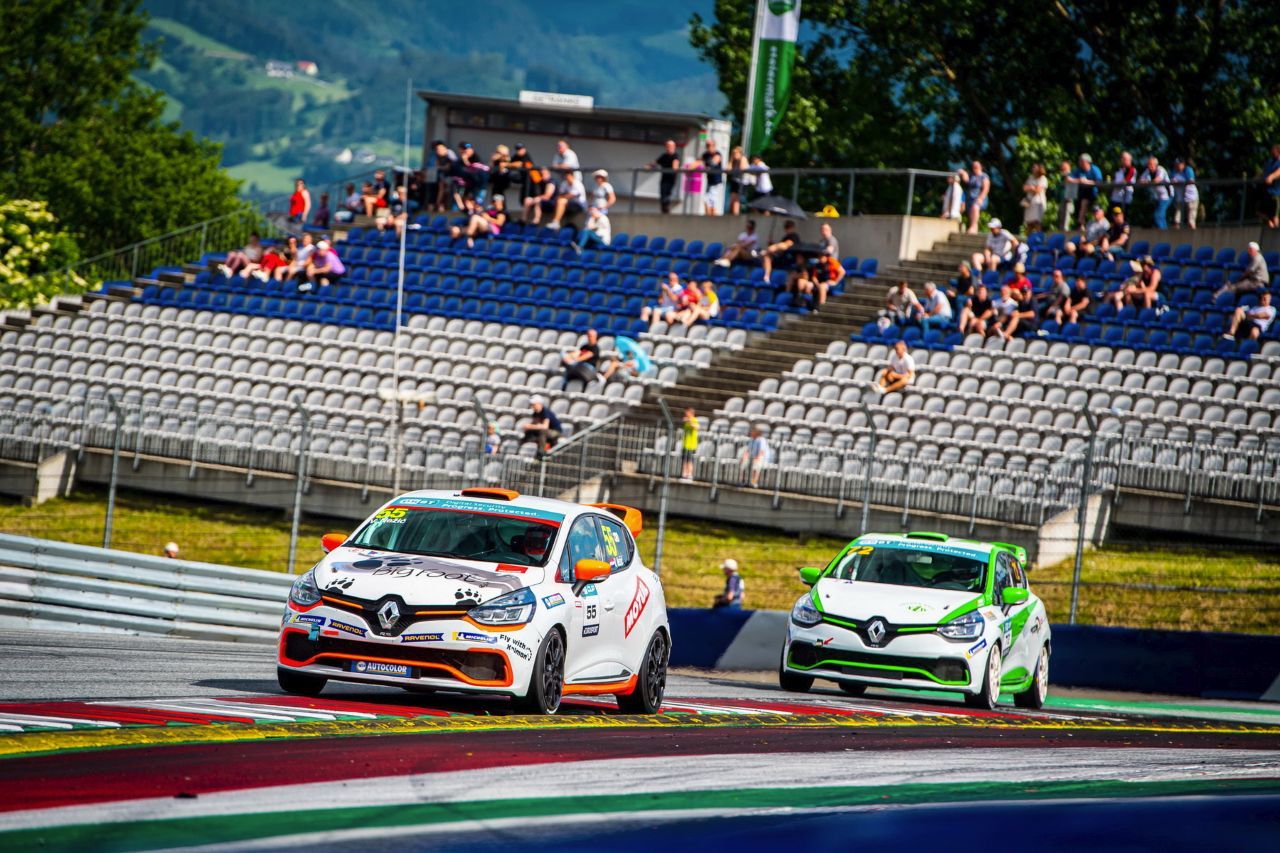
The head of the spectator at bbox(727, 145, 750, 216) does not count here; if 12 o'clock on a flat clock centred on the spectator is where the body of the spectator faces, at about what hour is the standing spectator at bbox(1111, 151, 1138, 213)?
The standing spectator is roughly at 10 o'clock from the spectator.

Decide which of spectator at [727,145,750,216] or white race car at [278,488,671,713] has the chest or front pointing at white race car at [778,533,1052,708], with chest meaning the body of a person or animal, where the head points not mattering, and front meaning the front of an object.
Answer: the spectator

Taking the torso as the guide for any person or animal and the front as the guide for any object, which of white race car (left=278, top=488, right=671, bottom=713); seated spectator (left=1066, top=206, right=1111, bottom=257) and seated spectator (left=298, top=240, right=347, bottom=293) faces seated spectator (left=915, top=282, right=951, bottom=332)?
seated spectator (left=1066, top=206, right=1111, bottom=257)

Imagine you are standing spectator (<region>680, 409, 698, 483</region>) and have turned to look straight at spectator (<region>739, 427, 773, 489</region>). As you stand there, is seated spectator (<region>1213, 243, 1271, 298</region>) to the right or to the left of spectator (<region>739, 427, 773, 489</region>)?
left

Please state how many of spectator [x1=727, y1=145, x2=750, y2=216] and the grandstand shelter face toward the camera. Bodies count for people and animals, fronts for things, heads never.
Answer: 2

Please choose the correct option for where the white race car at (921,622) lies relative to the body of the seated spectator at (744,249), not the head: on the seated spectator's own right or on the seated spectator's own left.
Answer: on the seated spectator's own left

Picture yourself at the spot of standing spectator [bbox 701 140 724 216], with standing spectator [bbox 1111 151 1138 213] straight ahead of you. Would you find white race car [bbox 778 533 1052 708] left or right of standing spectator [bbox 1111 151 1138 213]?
right

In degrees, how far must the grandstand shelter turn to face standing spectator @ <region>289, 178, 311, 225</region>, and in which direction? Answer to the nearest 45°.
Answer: approximately 90° to its right

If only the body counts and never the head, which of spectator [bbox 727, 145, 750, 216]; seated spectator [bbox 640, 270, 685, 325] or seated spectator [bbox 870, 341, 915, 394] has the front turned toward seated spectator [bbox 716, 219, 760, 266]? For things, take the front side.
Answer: the spectator

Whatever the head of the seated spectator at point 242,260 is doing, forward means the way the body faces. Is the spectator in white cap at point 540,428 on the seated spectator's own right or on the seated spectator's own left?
on the seated spectator's own left

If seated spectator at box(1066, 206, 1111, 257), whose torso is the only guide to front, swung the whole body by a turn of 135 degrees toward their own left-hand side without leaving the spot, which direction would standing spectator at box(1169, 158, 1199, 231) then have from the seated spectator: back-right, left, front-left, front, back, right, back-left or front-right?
front-left

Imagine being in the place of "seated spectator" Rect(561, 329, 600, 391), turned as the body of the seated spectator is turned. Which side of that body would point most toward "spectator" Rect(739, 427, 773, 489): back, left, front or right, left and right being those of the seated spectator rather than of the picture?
left

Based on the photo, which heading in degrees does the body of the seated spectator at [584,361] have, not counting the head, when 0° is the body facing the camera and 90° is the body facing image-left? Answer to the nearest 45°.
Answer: approximately 45°

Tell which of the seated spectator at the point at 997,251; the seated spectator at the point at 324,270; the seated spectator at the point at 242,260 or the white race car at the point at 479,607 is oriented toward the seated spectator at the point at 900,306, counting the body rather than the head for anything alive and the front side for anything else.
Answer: the seated spectator at the point at 997,251

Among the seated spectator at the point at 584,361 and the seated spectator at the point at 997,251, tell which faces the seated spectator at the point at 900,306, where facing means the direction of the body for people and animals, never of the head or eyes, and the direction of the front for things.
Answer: the seated spectator at the point at 997,251

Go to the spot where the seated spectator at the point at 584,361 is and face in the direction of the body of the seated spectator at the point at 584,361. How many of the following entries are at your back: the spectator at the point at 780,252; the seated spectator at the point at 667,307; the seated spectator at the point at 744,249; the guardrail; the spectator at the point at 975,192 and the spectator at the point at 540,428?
4

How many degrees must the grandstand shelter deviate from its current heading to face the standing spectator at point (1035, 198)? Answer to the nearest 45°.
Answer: approximately 45° to its left

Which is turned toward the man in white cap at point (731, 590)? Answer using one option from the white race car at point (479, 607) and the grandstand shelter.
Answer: the grandstand shelter
